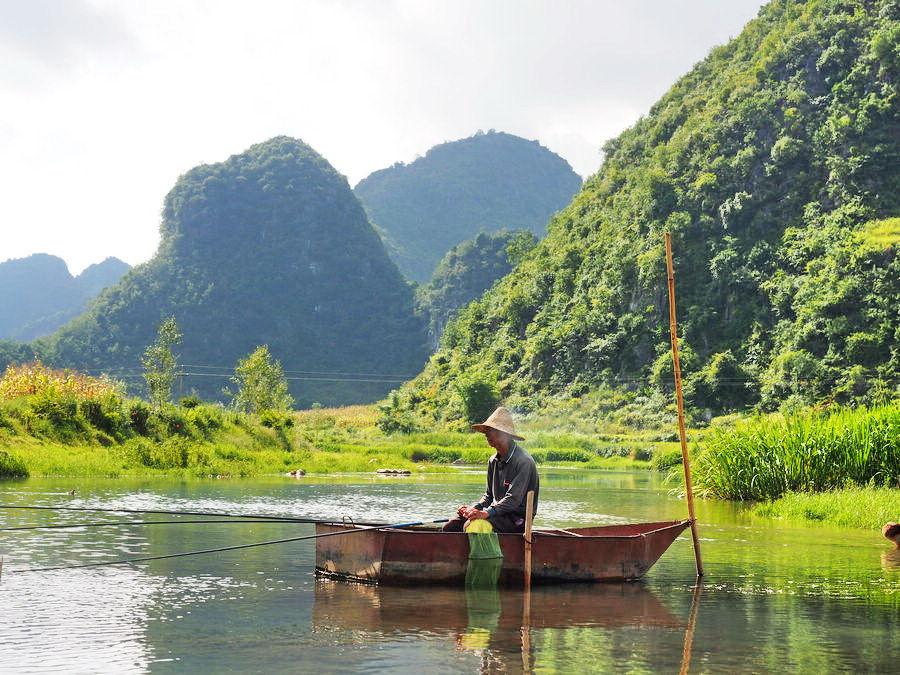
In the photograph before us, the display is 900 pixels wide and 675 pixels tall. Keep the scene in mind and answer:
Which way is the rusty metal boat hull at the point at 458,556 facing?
to the viewer's right

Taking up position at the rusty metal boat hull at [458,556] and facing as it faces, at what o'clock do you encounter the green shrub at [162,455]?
The green shrub is roughly at 8 o'clock from the rusty metal boat hull.

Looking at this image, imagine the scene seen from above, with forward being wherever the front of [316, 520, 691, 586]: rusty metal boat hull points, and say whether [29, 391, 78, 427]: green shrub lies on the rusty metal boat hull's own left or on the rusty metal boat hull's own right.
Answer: on the rusty metal boat hull's own left

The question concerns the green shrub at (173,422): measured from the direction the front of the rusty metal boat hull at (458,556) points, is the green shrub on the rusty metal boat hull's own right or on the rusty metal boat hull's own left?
on the rusty metal boat hull's own left

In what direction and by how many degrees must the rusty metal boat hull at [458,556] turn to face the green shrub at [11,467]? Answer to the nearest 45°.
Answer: approximately 135° to its left

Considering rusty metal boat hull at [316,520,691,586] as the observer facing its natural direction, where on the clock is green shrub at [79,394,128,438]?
The green shrub is roughly at 8 o'clock from the rusty metal boat hull.

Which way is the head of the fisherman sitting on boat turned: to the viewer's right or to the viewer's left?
to the viewer's left
